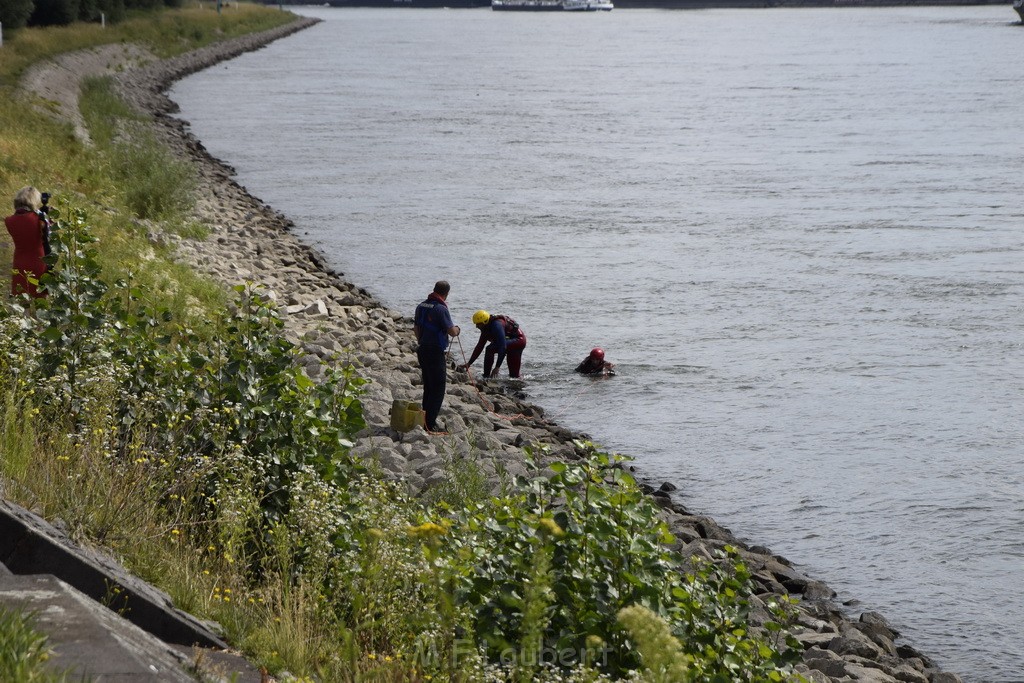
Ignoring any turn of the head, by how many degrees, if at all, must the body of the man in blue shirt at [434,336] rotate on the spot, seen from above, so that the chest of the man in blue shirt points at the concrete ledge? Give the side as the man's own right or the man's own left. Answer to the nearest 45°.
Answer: approximately 135° to the man's own right

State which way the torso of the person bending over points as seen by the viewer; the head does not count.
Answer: to the viewer's left

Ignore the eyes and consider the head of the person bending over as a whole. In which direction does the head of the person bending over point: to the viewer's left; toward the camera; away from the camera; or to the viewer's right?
to the viewer's left

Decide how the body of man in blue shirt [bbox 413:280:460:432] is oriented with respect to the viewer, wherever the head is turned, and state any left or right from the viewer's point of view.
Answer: facing away from the viewer and to the right of the viewer

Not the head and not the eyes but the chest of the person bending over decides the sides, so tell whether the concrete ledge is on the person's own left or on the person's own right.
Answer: on the person's own left

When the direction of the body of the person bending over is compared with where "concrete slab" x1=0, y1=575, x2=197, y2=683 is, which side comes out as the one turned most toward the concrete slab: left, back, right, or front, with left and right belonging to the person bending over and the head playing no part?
left

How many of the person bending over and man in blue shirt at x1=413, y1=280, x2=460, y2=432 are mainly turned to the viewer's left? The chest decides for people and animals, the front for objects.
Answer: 1

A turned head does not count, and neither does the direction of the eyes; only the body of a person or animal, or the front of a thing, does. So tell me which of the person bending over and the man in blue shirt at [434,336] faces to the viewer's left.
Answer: the person bending over
